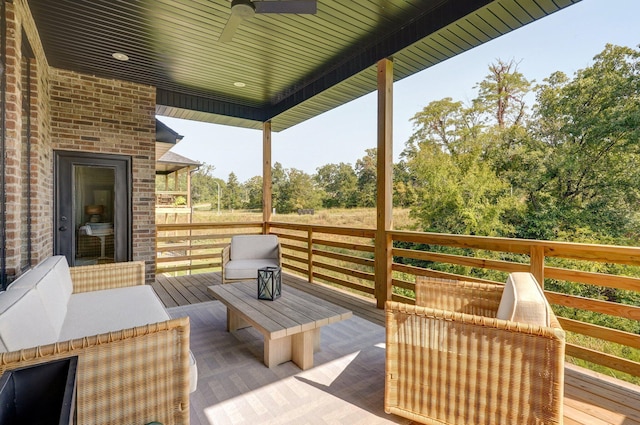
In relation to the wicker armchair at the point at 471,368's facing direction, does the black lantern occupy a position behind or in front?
in front

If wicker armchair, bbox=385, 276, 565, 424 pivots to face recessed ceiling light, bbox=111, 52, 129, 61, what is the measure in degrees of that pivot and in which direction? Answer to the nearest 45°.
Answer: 0° — it already faces it

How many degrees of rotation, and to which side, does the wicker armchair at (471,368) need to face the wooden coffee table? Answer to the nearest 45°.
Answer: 0° — it already faces it

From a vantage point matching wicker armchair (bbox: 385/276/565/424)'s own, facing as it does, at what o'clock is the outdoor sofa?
The outdoor sofa is roughly at 11 o'clock from the wicker armchair.

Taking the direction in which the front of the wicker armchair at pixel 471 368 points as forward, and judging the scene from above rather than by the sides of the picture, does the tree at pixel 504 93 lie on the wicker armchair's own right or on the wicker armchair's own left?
on the wicker armchair's own right

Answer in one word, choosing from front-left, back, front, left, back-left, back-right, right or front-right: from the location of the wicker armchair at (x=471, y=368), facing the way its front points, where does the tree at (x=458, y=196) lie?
right

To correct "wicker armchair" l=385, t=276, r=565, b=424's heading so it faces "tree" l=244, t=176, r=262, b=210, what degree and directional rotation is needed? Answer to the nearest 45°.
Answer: approximately 45° to its right

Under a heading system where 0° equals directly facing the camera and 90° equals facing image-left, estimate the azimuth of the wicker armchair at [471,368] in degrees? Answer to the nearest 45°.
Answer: approximately 90°

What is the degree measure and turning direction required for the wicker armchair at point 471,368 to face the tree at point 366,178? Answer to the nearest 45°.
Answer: approximately 90° to its right
